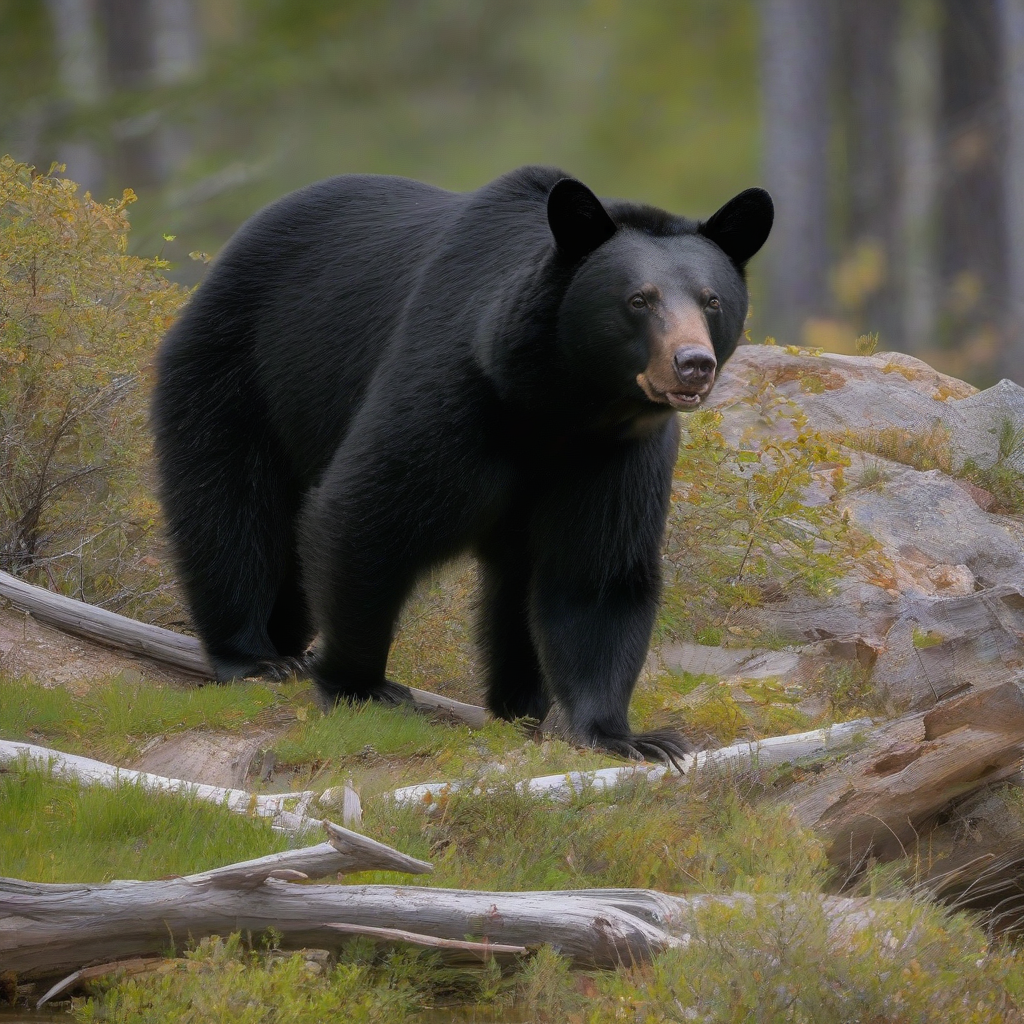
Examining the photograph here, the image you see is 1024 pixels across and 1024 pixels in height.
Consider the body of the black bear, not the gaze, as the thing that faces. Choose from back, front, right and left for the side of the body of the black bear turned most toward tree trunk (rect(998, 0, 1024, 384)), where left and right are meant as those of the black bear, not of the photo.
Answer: left

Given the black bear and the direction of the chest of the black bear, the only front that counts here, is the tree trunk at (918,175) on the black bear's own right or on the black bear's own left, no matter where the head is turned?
on the black bear's own left

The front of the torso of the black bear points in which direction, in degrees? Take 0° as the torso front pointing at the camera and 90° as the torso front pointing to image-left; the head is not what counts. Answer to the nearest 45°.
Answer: approximately 315°

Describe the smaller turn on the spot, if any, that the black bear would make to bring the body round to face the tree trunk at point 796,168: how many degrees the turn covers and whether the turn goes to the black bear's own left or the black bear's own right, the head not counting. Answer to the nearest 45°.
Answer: approximately 135° to the black bear's own left

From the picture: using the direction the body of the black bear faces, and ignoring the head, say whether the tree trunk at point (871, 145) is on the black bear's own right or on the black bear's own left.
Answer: on the black bear's own left

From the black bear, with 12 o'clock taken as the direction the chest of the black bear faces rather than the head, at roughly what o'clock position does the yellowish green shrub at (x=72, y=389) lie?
The yellowish green shrub is roughly at 6 o'clock from the black bear.

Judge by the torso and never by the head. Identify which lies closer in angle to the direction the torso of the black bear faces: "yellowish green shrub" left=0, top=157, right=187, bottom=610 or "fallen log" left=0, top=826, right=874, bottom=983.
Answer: the fallen log

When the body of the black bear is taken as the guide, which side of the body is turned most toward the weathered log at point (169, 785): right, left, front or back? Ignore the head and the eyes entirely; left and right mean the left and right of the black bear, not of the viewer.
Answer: right

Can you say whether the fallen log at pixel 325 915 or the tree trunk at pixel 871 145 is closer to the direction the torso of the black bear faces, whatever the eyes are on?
the fallen log

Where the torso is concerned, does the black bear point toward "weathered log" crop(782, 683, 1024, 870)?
yes
